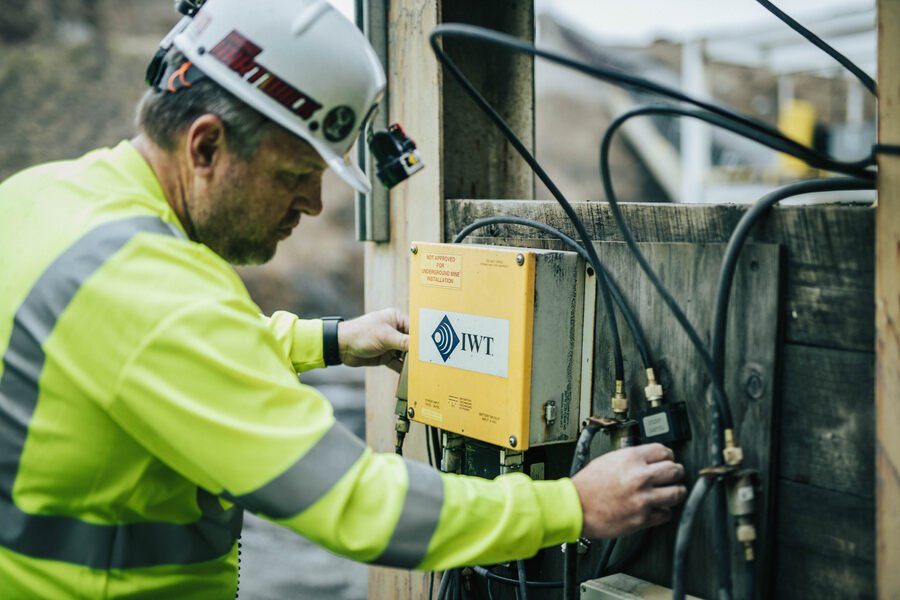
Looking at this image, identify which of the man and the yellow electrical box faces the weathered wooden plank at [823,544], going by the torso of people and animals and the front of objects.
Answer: the man

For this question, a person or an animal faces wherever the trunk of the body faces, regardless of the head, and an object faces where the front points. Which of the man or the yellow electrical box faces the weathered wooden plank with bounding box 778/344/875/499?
the man

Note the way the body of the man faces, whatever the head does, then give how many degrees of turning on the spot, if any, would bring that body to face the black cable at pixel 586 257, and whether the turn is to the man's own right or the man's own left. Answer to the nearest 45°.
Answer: approximately 45° to the man's own left

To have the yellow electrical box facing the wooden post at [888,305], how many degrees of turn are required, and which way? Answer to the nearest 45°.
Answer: approximately 90° to its left

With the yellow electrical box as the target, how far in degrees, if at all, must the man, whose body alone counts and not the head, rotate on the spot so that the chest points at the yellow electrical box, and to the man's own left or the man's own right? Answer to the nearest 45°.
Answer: approximately 45° to the man's own left

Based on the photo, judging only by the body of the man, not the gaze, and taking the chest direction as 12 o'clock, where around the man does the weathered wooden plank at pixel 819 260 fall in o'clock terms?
The weathered wooden plank is roughly at 12 o'clock from the man.

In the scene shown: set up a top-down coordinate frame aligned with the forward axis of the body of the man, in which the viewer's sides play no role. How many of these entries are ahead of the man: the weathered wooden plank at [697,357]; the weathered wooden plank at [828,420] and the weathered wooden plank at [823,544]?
3

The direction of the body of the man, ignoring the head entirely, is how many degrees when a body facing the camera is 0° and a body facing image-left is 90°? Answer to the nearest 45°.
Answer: approximately 270°

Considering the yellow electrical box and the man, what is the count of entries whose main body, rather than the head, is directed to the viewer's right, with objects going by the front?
1

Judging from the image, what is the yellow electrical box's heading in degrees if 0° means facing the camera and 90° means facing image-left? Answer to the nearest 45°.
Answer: approximately 45°

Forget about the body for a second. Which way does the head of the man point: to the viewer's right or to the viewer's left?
to the viewer's right
